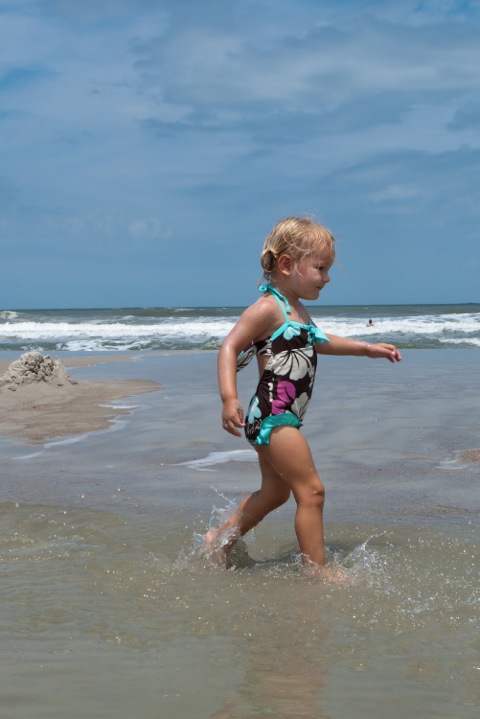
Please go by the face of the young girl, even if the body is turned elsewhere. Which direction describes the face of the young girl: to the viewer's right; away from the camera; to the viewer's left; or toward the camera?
to the viewer's right

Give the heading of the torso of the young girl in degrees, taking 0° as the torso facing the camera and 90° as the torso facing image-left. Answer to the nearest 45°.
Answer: approximately 270°
